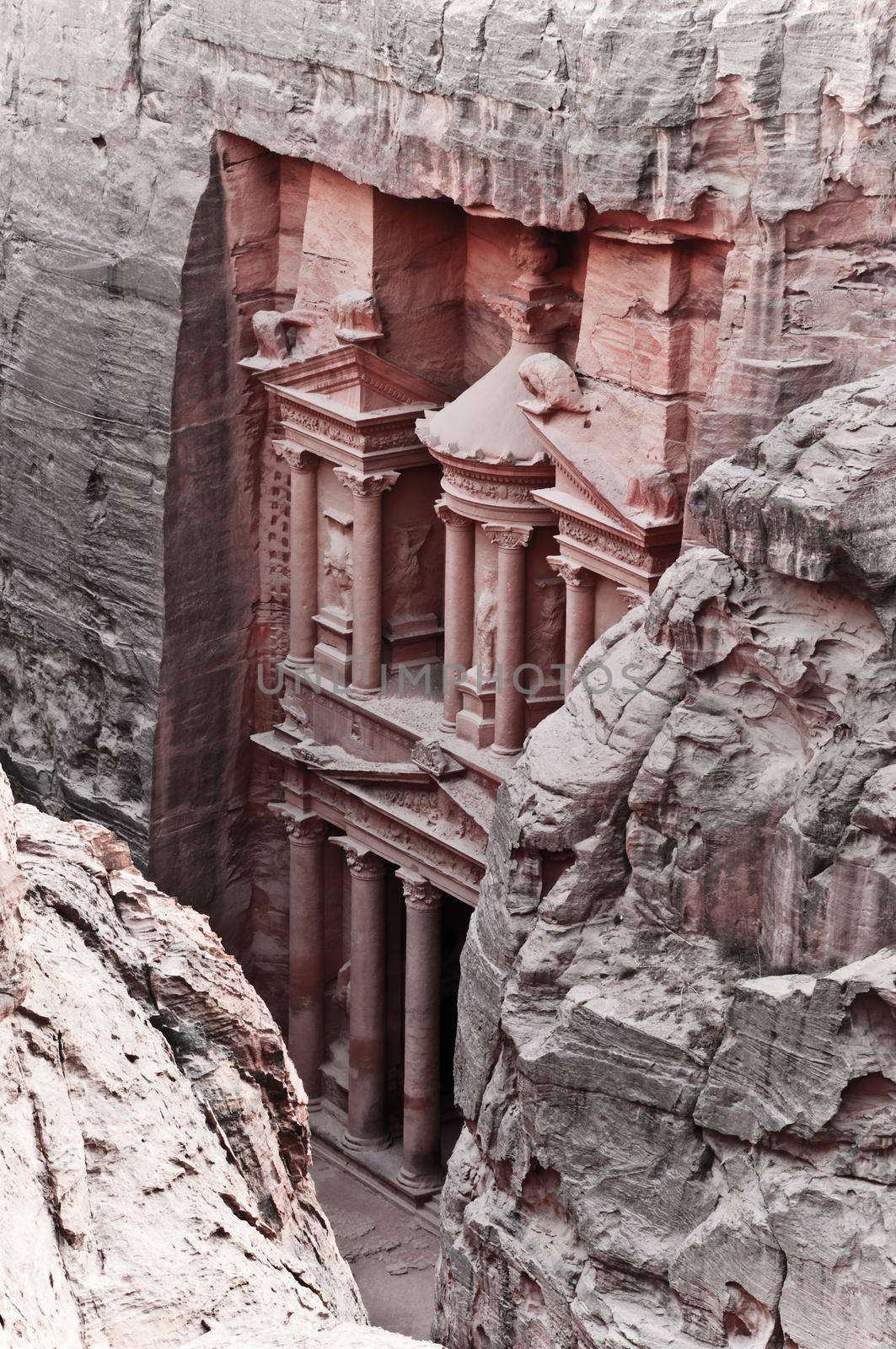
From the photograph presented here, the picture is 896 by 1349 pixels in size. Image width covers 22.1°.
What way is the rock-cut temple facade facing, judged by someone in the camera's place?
facing the viewer and to the left of the viewer
